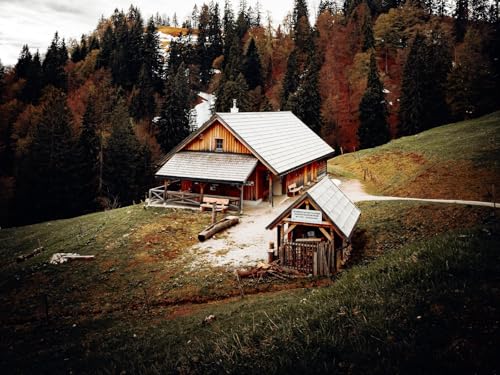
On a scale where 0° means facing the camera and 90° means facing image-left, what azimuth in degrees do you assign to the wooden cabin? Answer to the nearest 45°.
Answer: approximately 45°

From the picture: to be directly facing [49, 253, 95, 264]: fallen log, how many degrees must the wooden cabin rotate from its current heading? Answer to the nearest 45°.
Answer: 0° — it already faces it

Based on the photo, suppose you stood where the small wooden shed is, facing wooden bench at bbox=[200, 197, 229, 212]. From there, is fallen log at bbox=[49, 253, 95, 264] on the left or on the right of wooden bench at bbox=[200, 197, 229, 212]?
left

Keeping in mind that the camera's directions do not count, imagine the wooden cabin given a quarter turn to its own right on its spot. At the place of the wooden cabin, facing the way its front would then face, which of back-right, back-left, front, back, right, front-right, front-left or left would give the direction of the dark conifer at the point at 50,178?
front
